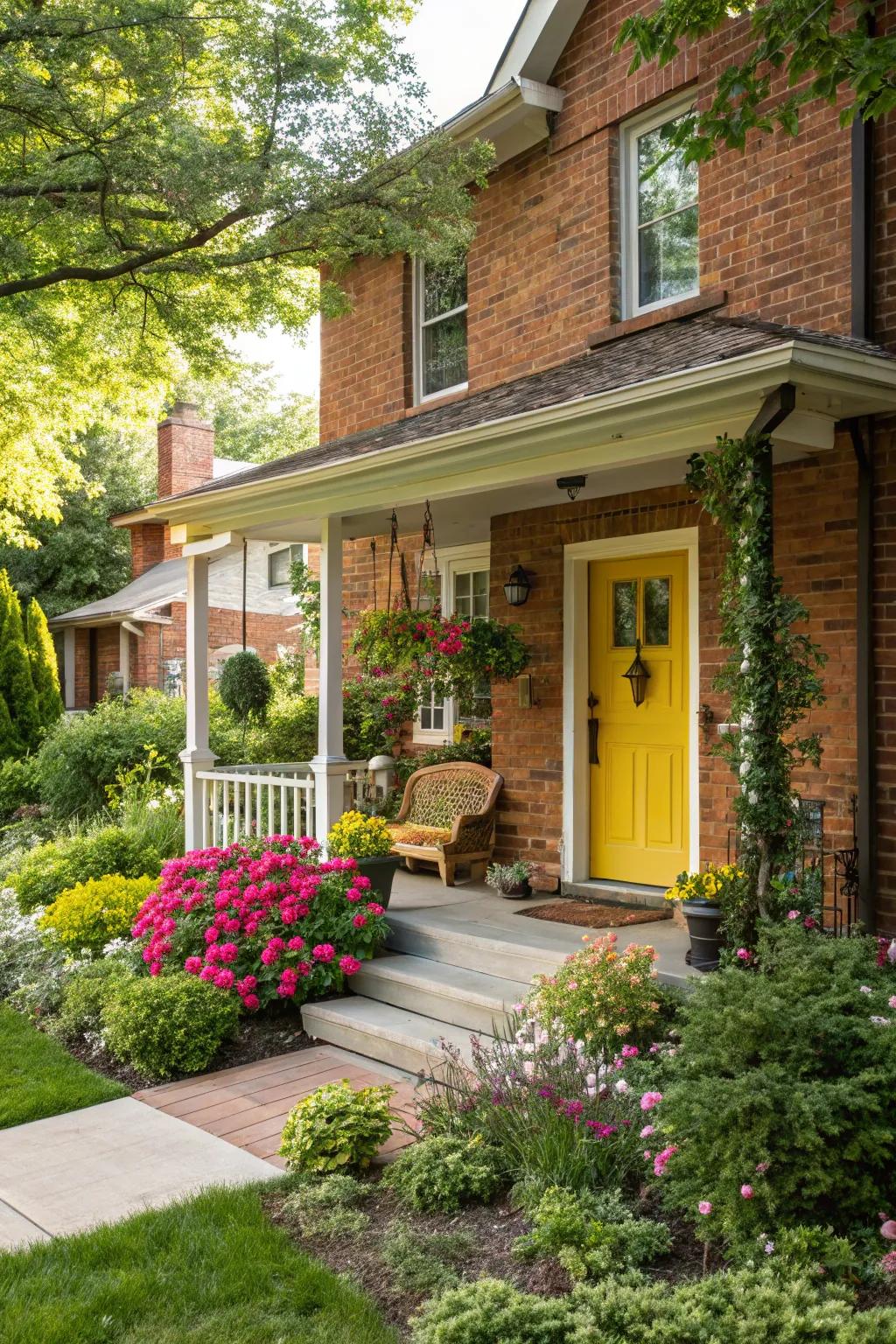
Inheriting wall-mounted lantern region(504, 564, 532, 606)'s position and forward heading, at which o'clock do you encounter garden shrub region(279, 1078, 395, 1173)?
The garden shrub is roughly at 11 o'clock from the wall-mounted lantern.

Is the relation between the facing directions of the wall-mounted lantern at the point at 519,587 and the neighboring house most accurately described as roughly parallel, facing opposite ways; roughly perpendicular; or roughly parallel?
roughly parallel

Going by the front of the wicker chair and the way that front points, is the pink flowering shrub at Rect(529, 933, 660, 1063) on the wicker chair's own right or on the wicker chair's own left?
on the wicker chair's own left

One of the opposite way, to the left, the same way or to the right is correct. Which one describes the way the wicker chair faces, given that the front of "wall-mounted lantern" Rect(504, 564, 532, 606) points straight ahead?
the same way

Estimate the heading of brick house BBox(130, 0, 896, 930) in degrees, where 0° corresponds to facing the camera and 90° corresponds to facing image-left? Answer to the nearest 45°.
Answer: approximately 45°

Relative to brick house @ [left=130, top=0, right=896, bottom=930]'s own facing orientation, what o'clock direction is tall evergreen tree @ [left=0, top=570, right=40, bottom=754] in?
The tall evergreen tree is roughly at 3 o'clock from the brick house.

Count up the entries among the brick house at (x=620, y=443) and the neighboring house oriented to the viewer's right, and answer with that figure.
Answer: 0

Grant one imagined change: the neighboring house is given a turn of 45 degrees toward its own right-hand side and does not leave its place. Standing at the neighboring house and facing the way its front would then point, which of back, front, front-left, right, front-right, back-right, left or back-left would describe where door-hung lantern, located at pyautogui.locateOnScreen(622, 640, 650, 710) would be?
left

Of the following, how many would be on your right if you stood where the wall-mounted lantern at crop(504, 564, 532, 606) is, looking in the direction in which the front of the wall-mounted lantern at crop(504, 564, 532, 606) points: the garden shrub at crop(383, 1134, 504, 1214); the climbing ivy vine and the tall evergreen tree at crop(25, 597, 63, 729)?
1

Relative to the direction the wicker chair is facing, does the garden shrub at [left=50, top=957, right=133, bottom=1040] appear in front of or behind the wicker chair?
in front

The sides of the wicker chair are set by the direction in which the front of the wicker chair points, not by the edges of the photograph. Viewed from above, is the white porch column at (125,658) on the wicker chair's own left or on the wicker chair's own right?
on the wicker chair's own right

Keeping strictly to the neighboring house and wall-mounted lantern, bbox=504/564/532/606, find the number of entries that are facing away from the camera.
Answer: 0

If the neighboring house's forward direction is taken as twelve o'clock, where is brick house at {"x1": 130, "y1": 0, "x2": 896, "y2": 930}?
The brick house is roughly at 10 o'clock from the neighboring house.

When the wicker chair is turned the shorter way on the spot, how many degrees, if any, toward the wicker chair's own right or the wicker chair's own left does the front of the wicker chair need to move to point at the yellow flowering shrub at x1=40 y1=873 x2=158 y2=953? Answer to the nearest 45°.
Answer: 0° — it already faces it

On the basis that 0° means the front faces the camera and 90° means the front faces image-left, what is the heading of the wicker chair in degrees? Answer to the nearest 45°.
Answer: approximately 45°

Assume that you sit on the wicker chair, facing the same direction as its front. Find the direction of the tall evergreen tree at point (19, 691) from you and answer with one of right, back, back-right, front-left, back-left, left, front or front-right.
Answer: right

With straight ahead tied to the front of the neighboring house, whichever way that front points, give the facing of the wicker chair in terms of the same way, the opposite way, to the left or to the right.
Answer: the same way

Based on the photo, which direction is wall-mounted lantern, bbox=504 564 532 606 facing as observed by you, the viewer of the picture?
facing the viewer and to the left of the viewer

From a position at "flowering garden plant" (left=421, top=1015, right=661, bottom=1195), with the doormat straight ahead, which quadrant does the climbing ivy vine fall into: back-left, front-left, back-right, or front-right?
front-right

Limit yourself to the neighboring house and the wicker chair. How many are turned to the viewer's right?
0

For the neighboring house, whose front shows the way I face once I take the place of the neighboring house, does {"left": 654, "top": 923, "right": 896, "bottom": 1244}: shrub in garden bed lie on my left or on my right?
on my left

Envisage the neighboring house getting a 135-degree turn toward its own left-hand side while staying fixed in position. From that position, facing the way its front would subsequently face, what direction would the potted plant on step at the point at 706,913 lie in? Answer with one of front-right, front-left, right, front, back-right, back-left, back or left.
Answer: right
